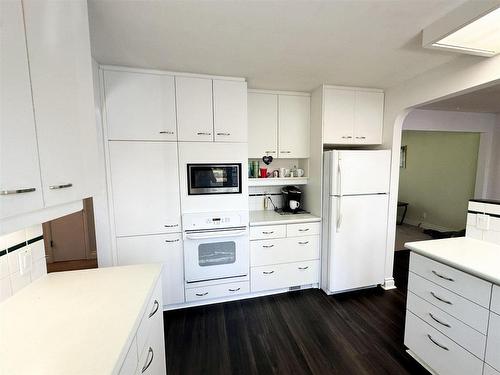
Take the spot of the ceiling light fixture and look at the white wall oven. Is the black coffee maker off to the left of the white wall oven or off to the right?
right

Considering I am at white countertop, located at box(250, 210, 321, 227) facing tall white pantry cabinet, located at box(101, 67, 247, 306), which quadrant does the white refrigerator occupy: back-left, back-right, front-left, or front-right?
back-left

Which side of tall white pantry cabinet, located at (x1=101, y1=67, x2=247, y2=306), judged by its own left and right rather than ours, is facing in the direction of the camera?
front

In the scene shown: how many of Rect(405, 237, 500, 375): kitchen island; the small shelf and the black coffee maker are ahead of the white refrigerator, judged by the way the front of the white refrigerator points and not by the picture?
1

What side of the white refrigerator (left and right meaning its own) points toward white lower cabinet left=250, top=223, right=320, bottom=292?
right

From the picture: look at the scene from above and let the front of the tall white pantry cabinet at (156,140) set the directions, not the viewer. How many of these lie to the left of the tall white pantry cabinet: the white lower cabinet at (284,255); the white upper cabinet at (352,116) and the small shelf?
3

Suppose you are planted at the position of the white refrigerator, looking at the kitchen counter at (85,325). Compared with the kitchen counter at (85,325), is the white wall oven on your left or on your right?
right

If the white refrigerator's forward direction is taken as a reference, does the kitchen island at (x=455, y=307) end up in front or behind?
in front

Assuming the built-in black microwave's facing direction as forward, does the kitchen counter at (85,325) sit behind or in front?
in front

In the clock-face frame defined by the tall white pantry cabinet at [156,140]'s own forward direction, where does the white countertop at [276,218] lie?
The white countertop is roughly at 9 o'clock from the tall white pantry cabinet.

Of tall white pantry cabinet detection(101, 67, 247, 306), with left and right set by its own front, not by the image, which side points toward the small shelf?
left

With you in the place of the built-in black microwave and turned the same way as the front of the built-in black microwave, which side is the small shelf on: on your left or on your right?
on your left

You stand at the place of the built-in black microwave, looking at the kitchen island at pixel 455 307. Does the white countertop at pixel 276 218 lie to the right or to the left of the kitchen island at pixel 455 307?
left

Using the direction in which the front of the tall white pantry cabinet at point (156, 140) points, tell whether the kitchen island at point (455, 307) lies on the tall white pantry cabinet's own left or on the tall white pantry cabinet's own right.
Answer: on the tall white pantry cabinet's own left

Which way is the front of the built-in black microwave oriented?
toward the camera

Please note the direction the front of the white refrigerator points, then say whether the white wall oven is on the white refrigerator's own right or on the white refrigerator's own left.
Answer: on the white refrigerator's own right

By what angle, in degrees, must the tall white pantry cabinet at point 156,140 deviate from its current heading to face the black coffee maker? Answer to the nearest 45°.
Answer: approximately 90° to its left

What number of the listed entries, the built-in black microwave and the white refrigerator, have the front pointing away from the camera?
0
